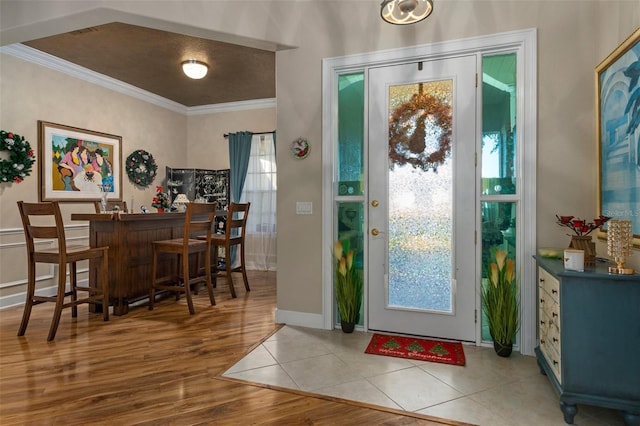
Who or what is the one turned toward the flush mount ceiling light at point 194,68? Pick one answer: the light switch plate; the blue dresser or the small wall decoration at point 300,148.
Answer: the blue dresser

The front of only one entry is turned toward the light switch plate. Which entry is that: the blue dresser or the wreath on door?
the blue dresser

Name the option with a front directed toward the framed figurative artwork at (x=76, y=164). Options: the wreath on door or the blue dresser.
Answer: the blue dresser

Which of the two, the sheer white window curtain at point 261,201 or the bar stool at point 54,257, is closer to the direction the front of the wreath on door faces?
the bar stool

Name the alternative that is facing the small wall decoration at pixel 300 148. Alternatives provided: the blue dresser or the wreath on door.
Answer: the blue dresser

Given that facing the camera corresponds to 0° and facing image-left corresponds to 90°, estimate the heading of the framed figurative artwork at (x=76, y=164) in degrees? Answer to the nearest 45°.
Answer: approximately 315°

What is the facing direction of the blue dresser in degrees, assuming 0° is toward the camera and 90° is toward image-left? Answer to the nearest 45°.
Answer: approximately 90°

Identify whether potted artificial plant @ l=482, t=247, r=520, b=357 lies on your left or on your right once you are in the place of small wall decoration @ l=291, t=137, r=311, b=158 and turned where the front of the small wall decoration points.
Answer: on your left

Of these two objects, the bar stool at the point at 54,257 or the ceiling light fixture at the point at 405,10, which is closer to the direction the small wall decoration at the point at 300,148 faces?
the ceiling light fixture

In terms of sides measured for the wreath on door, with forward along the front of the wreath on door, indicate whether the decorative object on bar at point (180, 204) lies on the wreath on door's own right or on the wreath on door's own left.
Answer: on the wreath on door's own right

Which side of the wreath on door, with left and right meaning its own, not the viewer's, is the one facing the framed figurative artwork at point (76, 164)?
left
